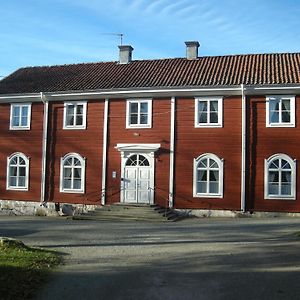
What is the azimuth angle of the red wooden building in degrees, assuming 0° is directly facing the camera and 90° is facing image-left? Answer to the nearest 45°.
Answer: approximately 0°
